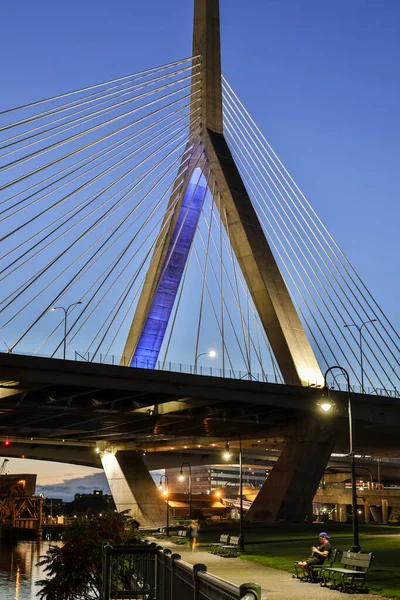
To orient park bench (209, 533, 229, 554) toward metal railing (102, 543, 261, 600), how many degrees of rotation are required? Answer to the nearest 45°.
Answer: approximately 45° to its left

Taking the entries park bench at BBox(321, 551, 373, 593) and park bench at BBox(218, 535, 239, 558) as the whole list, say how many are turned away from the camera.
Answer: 0

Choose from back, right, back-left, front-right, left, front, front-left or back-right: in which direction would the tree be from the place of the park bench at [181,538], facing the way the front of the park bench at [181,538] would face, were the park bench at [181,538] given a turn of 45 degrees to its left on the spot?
front

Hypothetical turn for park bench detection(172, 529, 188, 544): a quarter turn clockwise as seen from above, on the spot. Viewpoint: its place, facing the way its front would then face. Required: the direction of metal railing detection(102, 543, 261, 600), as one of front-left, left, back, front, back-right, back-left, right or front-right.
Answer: back-left

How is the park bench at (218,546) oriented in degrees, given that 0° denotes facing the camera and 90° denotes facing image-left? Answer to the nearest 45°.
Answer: approximately 45°

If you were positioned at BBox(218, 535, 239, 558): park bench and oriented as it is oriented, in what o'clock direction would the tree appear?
The tree is roughly at 11 o'clock from the park bench.

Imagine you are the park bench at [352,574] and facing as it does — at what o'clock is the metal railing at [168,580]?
The metal railing is roughly at 11 o'clock from the park bench.

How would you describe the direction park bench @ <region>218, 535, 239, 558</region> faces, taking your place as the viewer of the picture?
facing the viewer and to the left of the viewer

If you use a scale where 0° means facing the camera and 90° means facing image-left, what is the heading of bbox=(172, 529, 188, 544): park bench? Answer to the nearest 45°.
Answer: approximately 45°
